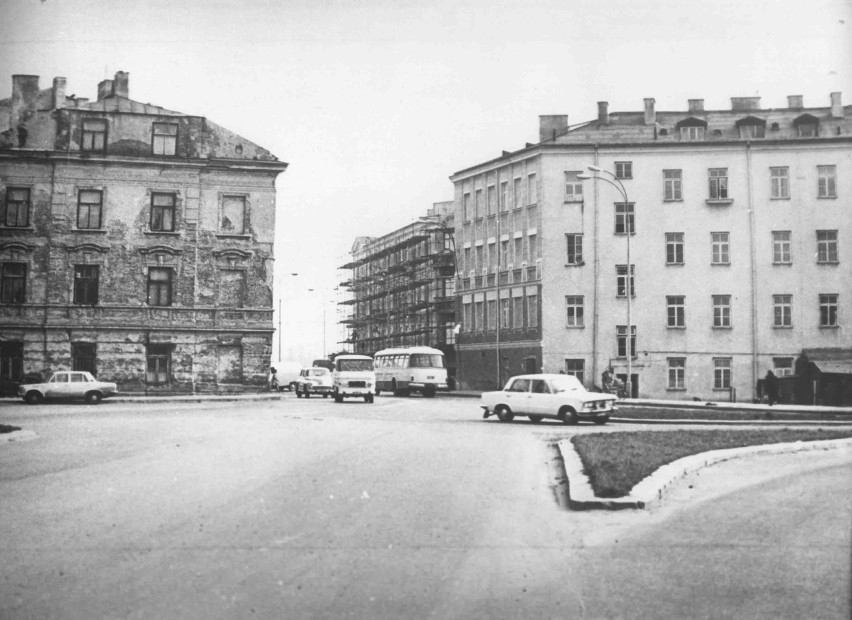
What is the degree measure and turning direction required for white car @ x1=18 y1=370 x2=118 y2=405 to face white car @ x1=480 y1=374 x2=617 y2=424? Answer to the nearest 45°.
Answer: approximately 135° to its left

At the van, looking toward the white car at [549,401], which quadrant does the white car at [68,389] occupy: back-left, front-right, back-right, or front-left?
back-right

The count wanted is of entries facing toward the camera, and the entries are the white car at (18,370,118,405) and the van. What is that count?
1

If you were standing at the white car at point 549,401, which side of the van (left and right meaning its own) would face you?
front

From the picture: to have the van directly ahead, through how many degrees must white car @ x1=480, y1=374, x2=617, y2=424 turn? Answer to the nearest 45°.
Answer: approximately 180°

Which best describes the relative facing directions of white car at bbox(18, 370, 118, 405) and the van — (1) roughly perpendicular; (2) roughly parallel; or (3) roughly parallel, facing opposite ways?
roughly perpendicular

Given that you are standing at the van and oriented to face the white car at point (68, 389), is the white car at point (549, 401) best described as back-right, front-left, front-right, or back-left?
back-left

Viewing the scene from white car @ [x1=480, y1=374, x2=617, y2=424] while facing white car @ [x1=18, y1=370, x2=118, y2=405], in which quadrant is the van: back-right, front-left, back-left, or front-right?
front-right

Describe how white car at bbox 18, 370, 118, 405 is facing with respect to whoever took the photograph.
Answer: facing to the left of the viewer

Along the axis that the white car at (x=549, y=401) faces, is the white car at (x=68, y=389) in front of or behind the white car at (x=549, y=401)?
behind

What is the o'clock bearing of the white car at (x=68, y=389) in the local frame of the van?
The white car is roughly at 3 o'clock from the van.

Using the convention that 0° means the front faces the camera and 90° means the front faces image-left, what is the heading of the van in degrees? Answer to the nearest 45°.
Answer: approximately 0°

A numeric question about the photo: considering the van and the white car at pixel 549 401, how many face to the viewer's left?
0

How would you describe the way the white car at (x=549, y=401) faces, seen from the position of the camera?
facing the viewer and to the right of the viewer
